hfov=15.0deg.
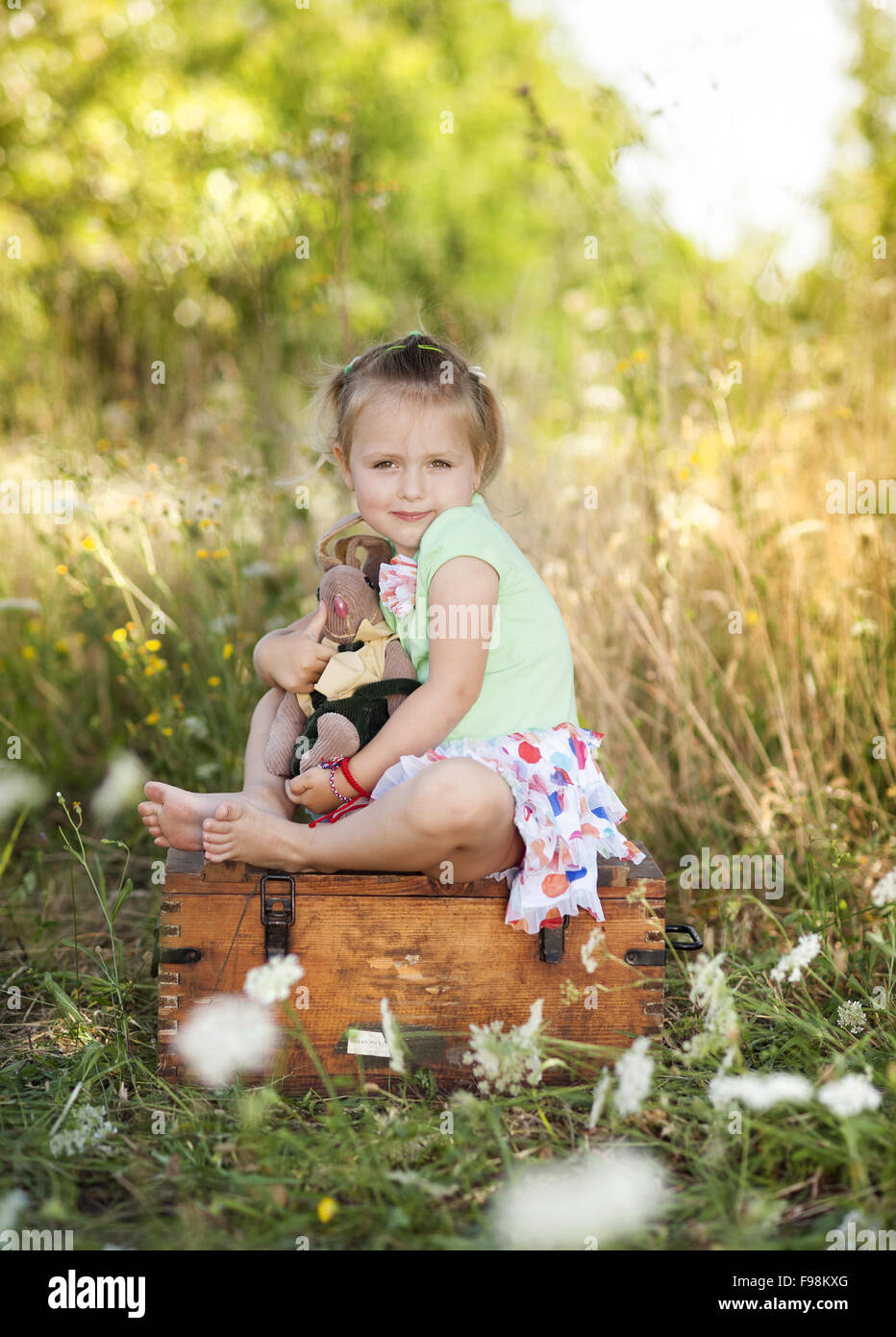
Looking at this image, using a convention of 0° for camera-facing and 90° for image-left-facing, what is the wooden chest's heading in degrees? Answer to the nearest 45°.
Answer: approximately 0°

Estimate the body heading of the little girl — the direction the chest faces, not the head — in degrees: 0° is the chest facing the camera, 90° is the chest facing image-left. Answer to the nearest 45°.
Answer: approximately 90°
